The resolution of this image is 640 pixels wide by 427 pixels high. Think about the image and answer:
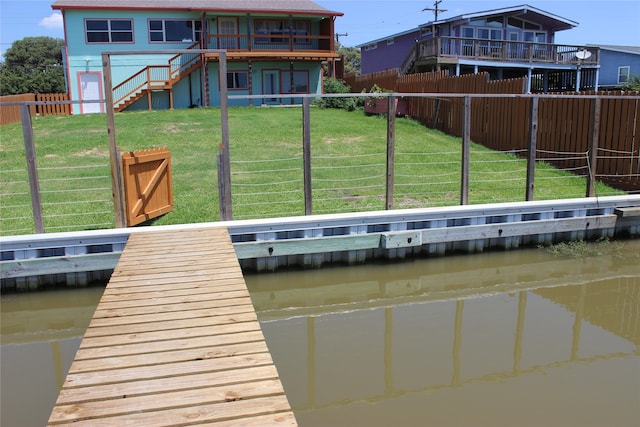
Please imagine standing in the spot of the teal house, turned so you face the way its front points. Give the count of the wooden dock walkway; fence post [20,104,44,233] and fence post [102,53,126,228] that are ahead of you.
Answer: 3

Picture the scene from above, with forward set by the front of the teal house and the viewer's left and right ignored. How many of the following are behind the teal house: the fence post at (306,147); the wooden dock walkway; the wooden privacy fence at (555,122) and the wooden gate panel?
0

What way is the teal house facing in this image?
toward the camera

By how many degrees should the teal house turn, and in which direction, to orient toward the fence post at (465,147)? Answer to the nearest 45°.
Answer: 0° — it already faces it

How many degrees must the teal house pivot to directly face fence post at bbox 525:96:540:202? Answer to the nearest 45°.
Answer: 0° — it already faces it

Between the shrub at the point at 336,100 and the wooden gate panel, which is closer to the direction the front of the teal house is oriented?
the wooden gate panel

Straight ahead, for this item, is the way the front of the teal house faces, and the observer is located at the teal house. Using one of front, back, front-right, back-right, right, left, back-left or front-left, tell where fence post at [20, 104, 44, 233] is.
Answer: front

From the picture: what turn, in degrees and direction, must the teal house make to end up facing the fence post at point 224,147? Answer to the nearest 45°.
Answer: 0° — it already faces it

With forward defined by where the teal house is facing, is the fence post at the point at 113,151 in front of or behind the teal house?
in front

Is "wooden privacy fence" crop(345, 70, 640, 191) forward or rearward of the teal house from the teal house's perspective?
forward

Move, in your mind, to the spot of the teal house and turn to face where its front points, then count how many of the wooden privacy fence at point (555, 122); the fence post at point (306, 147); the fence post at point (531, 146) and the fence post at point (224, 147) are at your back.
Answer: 0

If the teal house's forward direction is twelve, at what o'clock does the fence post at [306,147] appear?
The fence post is roughly at 12 o'clock from the teal house.

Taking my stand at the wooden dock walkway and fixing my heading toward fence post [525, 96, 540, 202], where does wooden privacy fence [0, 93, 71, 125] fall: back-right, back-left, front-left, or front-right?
front-left

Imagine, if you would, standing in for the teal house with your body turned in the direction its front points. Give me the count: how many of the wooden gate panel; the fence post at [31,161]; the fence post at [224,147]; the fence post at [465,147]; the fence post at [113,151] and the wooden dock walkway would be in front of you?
6

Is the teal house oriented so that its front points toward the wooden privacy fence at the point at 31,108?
no

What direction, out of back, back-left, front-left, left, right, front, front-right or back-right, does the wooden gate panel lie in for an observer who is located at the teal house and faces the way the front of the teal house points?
front

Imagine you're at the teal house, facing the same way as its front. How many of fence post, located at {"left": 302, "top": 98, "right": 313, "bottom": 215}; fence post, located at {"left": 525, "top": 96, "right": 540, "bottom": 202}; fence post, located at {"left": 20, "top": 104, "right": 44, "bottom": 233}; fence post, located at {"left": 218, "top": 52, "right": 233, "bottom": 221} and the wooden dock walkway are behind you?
0
